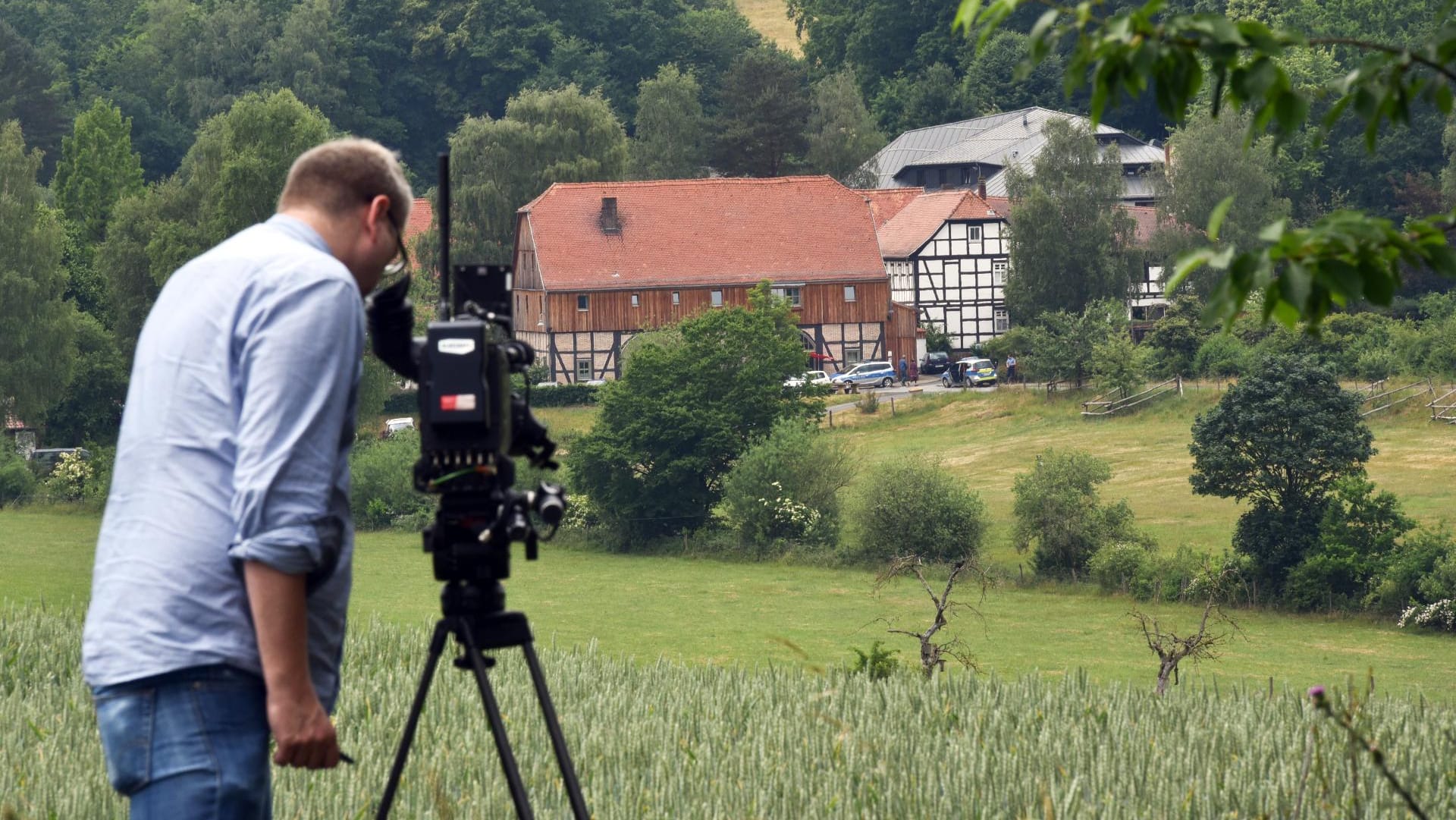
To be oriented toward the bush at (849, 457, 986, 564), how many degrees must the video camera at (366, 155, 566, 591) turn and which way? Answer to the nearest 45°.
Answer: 0° — it already faces it

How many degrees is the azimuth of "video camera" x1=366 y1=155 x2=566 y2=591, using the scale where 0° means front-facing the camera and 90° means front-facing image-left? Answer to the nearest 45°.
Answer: approximately 180°

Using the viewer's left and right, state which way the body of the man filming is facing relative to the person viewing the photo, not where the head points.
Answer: facing away from the viewer and to the right of the viewer

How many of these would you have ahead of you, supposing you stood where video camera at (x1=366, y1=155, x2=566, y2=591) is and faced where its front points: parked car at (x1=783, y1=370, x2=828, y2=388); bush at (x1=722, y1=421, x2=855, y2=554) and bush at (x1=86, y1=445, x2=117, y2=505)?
3

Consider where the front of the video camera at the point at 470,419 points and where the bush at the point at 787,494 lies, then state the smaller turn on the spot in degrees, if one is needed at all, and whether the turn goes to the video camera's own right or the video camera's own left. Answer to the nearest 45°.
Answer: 0° — it already faces it

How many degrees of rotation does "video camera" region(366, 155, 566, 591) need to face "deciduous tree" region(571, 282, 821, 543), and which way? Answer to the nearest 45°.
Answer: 0° — it already faces it

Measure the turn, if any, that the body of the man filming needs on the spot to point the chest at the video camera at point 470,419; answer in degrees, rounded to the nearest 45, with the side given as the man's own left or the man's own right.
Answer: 0° — they already face it

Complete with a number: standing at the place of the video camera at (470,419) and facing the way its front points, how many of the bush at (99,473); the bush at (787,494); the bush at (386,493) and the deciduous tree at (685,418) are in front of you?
4

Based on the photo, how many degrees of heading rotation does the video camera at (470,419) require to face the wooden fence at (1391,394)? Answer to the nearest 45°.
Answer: approximately 45° to its right

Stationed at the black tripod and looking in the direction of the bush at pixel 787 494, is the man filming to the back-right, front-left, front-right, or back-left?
back-left

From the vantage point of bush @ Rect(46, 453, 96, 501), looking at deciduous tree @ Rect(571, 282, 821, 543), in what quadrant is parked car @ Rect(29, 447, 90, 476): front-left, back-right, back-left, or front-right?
back-left
